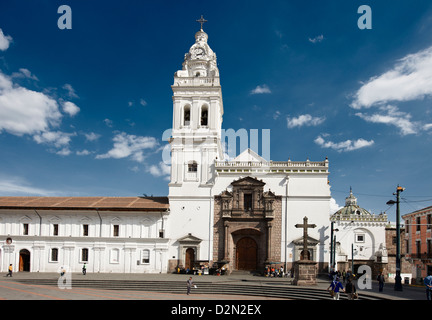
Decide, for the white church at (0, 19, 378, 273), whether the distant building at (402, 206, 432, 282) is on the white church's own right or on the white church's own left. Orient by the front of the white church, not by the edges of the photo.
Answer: on the white church's own left

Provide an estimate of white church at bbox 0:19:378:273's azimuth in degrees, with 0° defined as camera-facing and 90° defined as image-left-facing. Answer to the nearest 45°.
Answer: approximately 0°

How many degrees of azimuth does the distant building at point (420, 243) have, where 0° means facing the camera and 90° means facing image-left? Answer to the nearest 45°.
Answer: approximately 45°

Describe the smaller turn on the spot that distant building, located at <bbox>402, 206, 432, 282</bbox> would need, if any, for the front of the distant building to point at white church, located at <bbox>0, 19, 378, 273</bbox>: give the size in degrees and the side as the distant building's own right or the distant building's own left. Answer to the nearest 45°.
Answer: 0° — it already faces it
